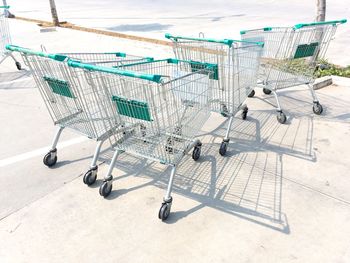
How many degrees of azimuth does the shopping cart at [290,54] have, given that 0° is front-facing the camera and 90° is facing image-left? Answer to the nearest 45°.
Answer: approximately 135°

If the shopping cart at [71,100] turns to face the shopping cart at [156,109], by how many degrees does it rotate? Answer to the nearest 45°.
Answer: approximately 90° to its right

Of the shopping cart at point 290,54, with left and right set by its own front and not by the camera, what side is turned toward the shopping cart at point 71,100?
left

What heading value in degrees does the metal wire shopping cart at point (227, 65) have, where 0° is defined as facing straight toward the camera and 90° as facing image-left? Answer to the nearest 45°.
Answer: approximately 225°

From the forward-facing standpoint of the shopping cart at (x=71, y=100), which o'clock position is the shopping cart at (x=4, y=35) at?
the shopping cart at (x=4, y=35) is roughly at 10 o'clock from the shopping cart at (x=71, y=100).
